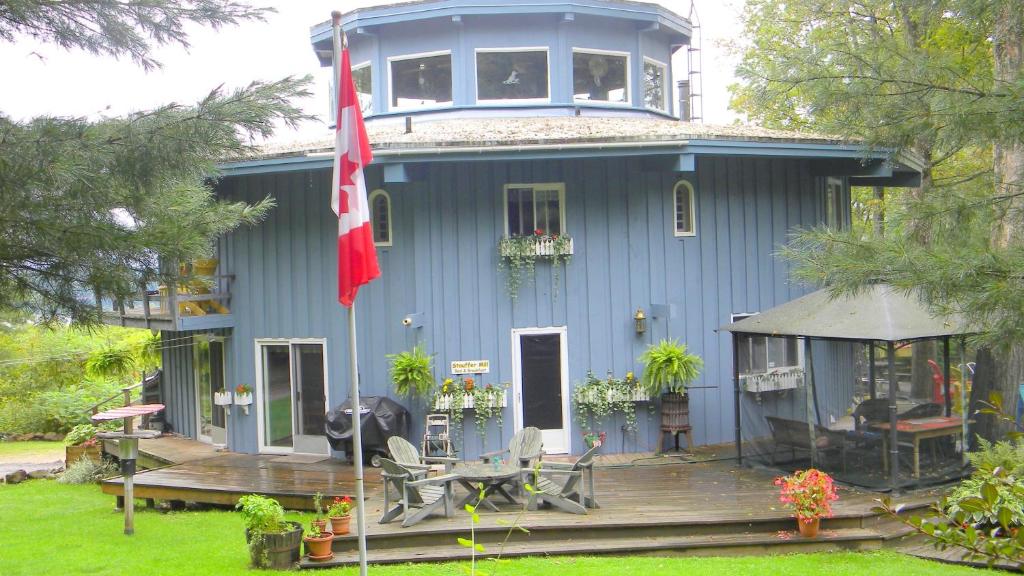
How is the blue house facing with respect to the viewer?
toward the camera

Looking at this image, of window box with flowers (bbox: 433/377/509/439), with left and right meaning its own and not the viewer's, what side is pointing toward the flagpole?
front

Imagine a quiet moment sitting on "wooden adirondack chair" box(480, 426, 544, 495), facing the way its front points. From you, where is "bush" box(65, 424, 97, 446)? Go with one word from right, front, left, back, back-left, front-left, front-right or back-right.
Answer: right

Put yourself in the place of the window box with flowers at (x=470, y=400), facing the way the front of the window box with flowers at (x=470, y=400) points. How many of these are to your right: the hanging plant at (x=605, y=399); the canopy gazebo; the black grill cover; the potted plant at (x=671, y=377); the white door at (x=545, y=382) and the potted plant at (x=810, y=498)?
1

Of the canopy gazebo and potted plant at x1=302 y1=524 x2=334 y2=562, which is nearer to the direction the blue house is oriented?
the potted plant

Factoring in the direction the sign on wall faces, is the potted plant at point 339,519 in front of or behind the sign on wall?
in front

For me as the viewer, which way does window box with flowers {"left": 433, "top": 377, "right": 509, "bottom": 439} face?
facing the viewer

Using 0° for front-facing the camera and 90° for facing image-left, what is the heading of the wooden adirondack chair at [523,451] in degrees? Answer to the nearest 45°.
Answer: approximately 45°

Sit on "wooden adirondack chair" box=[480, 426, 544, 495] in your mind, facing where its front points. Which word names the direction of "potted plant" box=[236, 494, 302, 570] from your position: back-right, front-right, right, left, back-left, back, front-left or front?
front

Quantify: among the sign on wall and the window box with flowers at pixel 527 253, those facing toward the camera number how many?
2

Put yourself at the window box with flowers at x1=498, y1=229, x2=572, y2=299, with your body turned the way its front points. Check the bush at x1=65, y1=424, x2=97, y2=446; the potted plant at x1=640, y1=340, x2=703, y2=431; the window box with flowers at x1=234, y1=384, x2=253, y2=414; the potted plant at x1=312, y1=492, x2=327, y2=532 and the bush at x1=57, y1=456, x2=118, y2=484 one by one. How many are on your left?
1

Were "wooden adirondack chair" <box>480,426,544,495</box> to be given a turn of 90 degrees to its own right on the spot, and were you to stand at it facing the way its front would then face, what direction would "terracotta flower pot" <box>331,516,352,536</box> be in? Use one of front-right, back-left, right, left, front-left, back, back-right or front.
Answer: left

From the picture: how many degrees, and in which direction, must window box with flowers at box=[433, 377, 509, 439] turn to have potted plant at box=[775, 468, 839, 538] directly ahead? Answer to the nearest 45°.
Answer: approximately 45° to its left

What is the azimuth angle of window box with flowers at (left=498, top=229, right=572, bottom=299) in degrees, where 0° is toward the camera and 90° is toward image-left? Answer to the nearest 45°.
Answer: approximately 0°

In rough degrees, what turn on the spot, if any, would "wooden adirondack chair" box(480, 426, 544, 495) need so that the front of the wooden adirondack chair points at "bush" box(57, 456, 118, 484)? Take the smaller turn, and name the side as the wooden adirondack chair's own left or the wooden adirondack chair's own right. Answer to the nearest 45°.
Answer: approximately 90° to the wooden adirondack chair's own right
